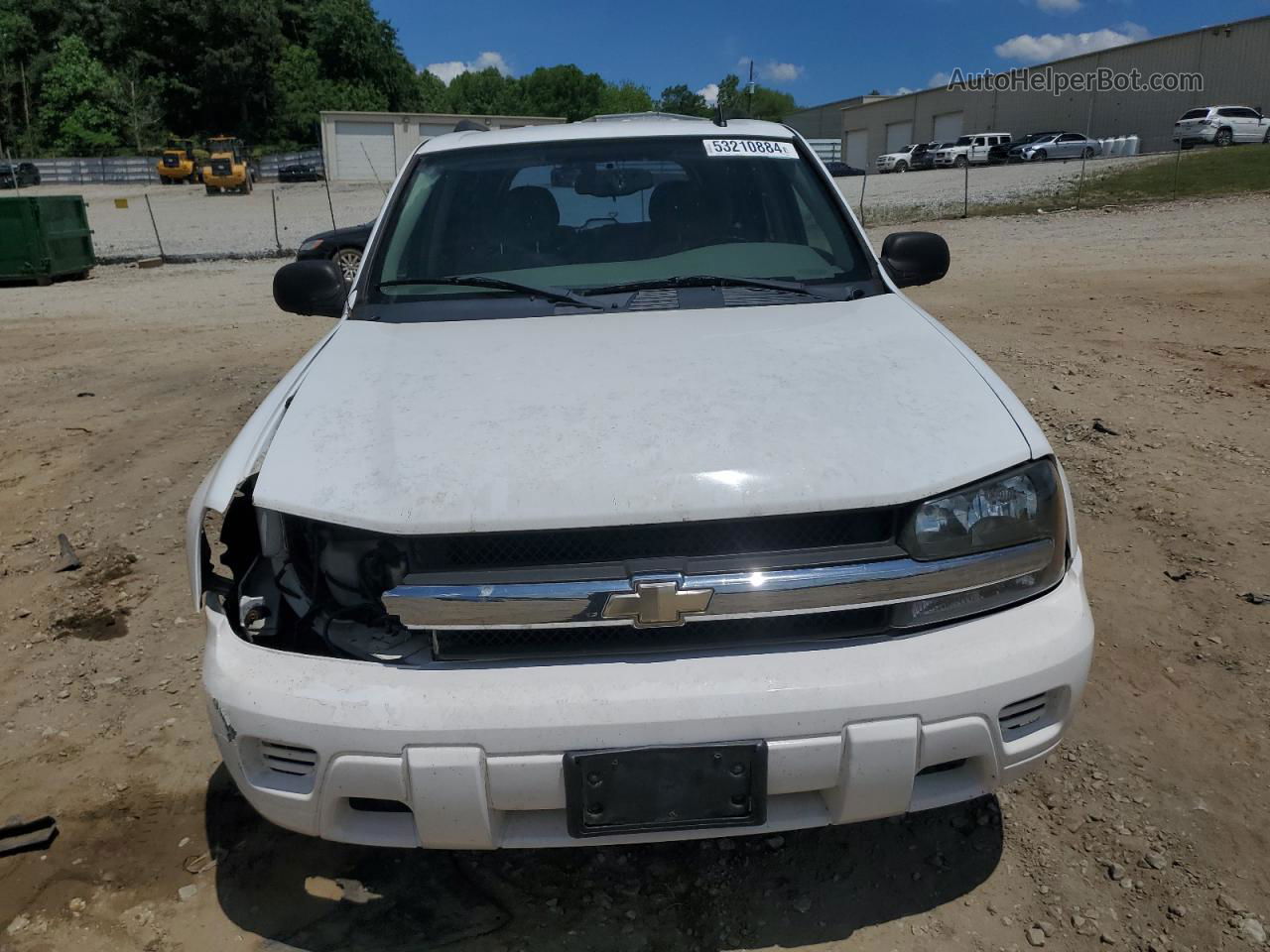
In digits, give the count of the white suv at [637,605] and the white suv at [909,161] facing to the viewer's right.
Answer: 0

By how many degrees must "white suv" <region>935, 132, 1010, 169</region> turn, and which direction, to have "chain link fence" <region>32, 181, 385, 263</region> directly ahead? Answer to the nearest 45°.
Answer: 0° — it already faces it

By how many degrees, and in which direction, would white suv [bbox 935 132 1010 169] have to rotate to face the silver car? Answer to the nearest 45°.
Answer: approximately 90° to its left

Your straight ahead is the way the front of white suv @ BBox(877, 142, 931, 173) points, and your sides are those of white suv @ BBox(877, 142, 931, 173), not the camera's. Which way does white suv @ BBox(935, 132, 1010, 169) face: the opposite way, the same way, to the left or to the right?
the same way

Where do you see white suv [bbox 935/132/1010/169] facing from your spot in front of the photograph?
facing the viewer and to the left of the viewer

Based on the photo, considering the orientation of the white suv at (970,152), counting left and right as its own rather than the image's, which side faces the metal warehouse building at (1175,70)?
back

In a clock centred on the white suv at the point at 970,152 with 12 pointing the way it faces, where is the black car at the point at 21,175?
The black car is roughly at 1 o'clock from the white suv.

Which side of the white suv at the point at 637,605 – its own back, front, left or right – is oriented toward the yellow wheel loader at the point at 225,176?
back

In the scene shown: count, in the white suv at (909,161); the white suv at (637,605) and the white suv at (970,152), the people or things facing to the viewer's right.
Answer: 0

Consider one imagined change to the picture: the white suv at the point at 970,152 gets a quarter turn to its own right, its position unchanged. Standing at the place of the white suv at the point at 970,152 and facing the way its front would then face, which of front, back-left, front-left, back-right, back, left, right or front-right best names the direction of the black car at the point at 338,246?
back-left

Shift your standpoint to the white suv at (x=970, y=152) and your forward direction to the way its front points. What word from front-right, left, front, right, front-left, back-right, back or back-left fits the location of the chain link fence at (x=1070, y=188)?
front-left

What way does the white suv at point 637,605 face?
toward the camera

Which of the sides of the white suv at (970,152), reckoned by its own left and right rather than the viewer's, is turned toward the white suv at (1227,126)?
left

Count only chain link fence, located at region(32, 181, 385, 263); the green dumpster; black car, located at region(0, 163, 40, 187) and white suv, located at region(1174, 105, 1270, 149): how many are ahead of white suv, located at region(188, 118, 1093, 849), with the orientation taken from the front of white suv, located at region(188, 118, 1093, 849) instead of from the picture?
0

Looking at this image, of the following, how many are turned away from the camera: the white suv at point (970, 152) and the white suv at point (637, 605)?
0

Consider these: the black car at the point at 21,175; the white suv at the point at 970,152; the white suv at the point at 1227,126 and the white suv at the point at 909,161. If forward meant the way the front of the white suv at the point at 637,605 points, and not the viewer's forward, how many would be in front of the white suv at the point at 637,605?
0

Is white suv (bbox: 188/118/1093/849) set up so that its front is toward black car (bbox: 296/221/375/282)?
no
